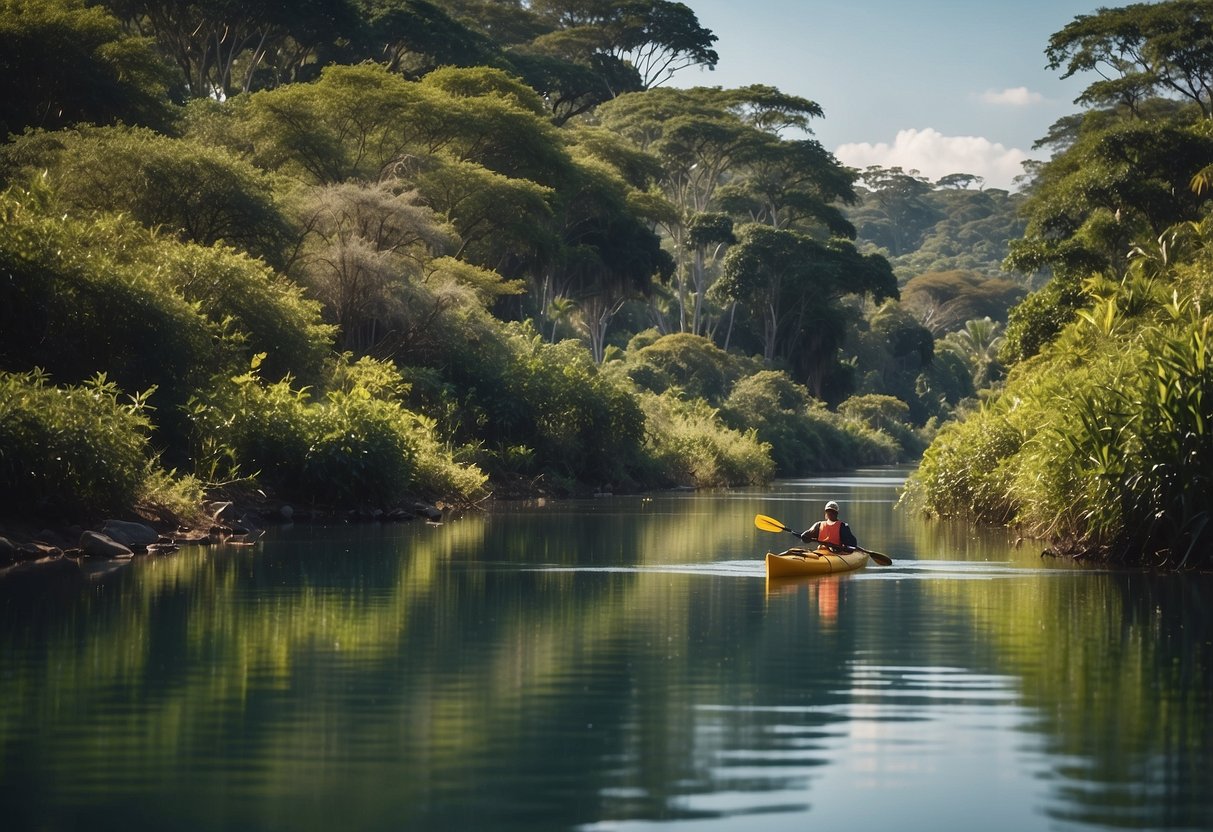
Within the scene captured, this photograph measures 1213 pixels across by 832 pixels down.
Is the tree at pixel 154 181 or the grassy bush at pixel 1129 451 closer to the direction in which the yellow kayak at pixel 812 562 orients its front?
the tree

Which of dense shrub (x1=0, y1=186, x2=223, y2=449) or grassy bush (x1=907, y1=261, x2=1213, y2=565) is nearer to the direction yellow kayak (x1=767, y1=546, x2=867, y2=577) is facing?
the dense shrub

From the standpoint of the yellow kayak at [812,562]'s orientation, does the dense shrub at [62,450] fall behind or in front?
in front

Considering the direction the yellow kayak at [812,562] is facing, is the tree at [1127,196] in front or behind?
behind

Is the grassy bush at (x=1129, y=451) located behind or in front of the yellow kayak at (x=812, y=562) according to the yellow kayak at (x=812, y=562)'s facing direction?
behind

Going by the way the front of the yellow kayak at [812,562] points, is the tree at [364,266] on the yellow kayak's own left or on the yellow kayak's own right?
on the yellow kayak's own right

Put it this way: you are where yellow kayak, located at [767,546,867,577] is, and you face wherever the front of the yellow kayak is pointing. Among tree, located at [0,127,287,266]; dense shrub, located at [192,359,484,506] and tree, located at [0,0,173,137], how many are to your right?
3

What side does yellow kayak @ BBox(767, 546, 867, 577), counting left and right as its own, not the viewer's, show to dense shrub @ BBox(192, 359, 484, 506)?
right

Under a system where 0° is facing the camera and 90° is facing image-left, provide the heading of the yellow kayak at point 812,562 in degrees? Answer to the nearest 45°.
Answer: approximately 45°
